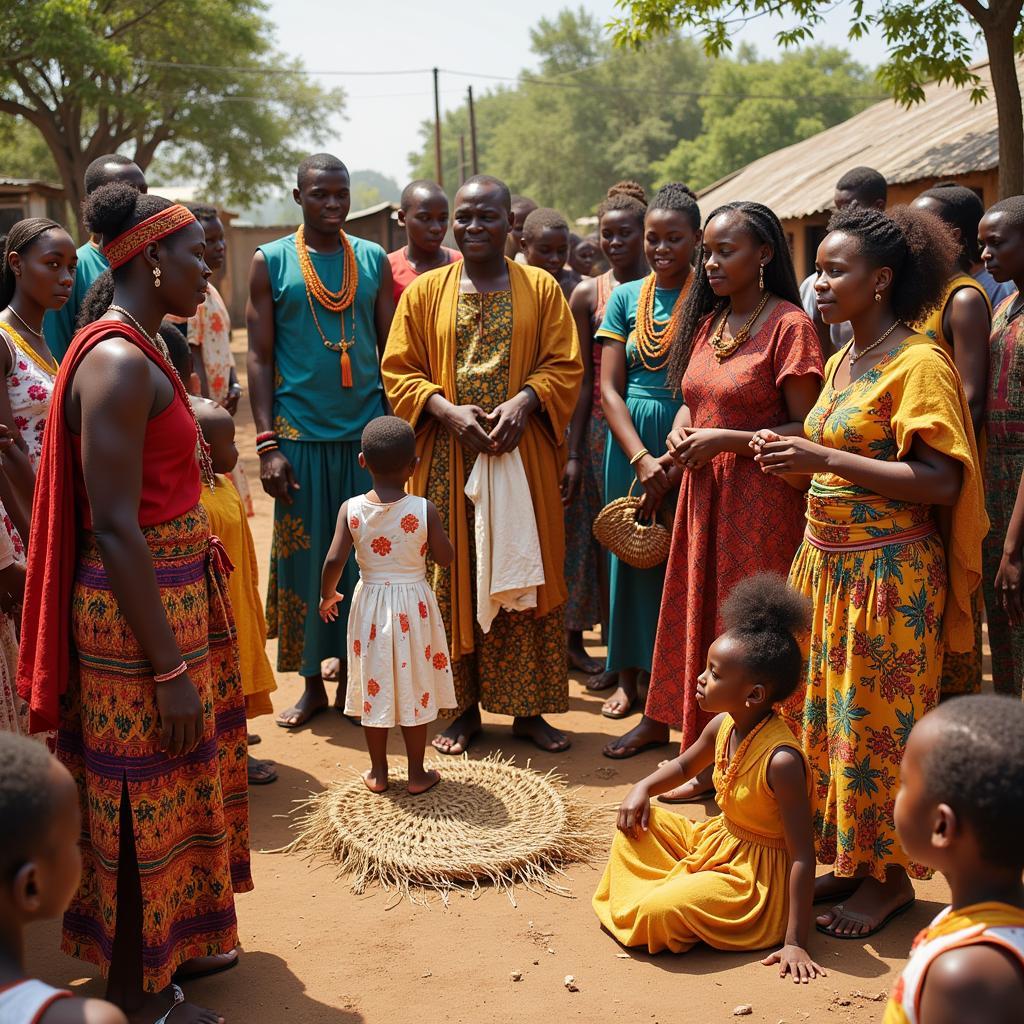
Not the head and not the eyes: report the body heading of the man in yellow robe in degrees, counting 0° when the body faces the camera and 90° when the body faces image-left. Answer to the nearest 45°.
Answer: approximately 0°

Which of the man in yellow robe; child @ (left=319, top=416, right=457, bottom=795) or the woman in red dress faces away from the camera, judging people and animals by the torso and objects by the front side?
the child

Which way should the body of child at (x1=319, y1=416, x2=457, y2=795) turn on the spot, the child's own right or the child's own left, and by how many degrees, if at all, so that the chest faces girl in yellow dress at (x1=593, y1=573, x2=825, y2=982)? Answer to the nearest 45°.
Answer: approximately 135° to the child's own right

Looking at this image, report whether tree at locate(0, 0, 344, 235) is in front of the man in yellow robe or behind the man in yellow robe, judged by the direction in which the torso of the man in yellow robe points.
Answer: behind

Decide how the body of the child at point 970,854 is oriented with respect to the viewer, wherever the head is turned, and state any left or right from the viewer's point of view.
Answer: facing away from the viewer and to the left of the viewer

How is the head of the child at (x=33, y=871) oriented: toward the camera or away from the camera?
away from the camera

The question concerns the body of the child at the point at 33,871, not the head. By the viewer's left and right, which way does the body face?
facing away from the viewer and to the right of the viewer

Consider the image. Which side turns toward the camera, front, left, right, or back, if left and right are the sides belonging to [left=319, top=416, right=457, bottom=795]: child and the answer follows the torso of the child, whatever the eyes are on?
back

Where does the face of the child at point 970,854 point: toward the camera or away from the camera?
away from the camera

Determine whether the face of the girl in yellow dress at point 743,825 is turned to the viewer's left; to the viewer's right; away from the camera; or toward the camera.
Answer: to the viewer's left
